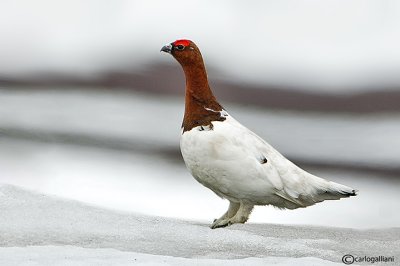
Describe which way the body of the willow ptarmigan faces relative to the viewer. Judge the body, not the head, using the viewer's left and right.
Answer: facing to the left of the viewer
